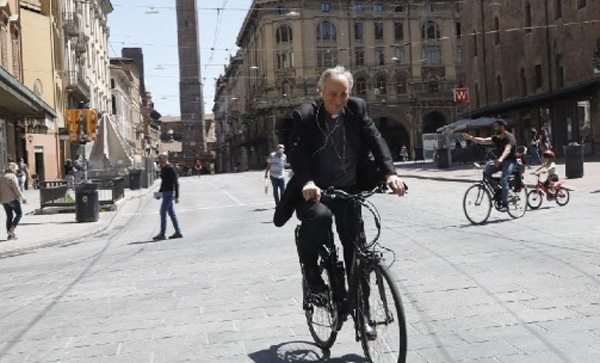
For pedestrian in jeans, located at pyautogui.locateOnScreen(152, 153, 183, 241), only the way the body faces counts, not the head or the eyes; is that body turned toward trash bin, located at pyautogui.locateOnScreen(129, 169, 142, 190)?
no

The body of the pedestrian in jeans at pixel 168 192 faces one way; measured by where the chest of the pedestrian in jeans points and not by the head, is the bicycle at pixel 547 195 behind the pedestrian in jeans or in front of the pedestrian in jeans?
behind

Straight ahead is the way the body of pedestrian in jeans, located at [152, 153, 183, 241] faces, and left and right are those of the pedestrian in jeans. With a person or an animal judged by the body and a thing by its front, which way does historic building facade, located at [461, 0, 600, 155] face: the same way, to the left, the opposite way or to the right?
the same way

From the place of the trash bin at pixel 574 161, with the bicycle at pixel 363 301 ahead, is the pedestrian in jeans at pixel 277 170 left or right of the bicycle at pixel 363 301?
right

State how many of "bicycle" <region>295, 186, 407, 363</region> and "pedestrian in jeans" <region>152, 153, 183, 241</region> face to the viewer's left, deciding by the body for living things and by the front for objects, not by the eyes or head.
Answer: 1

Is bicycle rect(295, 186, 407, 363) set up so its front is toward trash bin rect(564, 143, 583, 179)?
no

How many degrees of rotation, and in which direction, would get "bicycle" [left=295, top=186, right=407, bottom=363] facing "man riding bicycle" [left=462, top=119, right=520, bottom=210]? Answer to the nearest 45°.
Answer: approximately 135° to its left

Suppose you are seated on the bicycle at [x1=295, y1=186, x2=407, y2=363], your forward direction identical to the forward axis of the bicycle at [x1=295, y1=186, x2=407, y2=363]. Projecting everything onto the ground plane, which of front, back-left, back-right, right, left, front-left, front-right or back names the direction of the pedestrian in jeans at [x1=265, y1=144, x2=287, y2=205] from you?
back-left

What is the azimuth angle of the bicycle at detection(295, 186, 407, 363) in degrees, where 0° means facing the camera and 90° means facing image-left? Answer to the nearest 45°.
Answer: approximately 315°

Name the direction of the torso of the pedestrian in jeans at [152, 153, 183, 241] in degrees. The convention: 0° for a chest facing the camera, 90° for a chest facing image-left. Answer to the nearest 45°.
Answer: approximately 90°
